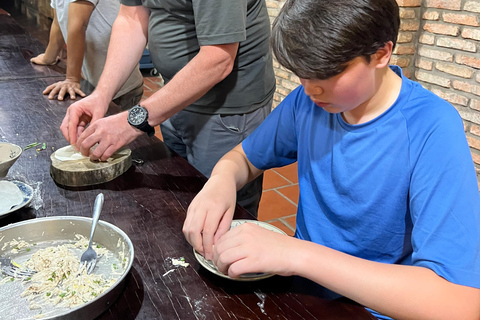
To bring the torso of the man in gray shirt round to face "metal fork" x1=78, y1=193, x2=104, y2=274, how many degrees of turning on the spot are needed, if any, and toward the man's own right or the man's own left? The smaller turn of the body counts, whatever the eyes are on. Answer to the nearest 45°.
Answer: approximately 45° to the man's own left

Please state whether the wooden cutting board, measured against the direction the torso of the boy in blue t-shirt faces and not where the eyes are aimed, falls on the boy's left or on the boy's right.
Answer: on the boy's right

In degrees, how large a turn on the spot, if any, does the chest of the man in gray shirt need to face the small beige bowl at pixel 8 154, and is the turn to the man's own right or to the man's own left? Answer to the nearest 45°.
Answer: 0° — they already face it

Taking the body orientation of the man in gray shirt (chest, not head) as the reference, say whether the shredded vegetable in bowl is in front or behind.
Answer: in front

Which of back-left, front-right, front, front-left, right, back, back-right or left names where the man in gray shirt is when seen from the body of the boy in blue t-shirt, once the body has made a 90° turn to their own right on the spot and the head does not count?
front

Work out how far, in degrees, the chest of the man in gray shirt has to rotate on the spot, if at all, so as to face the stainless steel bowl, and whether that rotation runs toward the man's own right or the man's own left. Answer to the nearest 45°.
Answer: approximately 45° to the man's own left

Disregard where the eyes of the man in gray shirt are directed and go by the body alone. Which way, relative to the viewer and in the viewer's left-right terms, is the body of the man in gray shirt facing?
facing the viewer and to the left of the viewer
